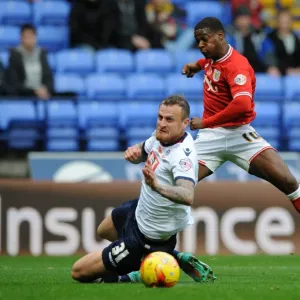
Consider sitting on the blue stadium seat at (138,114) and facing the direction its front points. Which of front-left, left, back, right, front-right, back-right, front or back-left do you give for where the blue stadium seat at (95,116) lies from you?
right

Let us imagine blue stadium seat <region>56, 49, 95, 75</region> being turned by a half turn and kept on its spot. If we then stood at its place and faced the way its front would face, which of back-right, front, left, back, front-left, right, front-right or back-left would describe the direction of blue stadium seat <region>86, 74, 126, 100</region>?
back-right

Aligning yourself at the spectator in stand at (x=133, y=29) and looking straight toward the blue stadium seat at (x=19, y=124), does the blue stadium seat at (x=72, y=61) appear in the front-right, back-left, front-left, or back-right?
front-right

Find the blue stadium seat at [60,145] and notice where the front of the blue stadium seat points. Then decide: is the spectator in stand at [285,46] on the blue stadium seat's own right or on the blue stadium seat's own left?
on the blue stadium seat's own left

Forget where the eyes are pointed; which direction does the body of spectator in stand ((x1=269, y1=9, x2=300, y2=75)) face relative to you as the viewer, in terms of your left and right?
facing the viewer

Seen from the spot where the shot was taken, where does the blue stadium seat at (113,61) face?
facing the viewer

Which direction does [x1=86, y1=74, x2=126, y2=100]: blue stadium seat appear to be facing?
toward the camera

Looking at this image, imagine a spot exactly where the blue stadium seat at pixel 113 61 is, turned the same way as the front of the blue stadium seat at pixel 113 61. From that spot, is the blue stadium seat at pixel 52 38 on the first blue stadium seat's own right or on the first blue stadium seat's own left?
on the first blue stadium seat's own right

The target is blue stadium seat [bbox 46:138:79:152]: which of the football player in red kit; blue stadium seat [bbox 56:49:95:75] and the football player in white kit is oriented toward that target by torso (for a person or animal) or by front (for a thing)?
blue stadium seat [bbox 56:49:95:75]

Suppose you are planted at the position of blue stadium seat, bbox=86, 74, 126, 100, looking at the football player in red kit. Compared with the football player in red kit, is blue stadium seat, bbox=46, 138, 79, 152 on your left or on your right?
right

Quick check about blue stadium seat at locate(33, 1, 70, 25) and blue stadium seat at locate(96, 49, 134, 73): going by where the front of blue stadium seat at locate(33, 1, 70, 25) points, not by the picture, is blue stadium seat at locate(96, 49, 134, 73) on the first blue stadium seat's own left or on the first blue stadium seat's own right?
on the first blue stadium seat's own left

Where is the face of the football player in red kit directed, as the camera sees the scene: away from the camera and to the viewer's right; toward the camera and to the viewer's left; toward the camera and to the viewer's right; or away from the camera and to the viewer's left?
toward the camera and to the viewer's left

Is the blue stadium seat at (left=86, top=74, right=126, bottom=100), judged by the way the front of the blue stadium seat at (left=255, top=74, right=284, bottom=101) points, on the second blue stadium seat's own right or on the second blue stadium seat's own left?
on the second blue stadium seat's own right

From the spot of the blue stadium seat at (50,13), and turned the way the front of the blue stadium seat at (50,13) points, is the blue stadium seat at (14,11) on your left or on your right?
on your right
